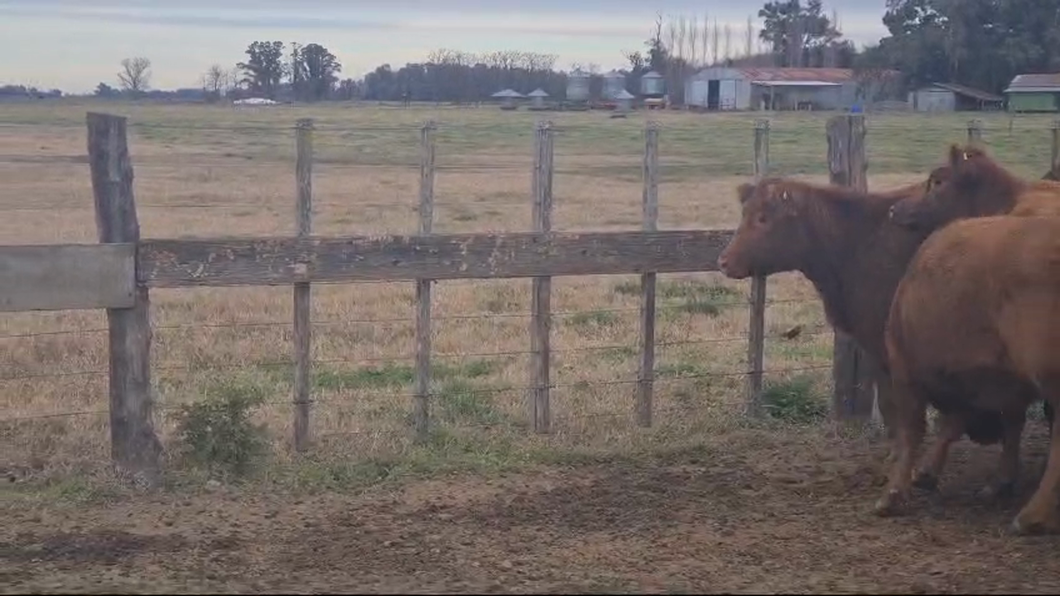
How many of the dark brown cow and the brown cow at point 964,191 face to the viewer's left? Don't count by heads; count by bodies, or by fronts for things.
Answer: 2

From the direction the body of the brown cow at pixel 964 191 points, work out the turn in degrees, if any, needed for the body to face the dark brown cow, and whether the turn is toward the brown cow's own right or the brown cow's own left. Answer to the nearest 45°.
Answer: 0° — it already faces it

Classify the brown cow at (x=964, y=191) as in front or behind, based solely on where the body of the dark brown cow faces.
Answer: behind

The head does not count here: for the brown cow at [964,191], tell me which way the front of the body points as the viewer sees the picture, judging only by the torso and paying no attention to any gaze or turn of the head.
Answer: to the viewer's left

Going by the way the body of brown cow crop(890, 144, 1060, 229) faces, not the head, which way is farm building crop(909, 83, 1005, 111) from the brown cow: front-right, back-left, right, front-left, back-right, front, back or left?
right

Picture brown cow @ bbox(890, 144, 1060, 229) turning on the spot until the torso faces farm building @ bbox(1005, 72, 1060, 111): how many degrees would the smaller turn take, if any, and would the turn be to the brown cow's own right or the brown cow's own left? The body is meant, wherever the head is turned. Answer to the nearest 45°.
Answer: approximately 90° to the brown cow's own right

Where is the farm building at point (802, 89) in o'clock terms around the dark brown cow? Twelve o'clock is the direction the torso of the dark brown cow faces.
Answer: The farm building is roughly at 3 o'clock from the dark brown cow.

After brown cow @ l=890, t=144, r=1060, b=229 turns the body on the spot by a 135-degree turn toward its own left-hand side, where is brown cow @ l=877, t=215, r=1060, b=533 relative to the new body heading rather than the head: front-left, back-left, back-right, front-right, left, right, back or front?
front-right

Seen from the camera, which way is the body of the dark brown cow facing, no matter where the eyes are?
to the viewer's left

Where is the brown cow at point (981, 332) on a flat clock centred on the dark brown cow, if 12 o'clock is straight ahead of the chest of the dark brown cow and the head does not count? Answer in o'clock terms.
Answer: The brown cow is roughly at 8 o'clock from the dark brown cow.

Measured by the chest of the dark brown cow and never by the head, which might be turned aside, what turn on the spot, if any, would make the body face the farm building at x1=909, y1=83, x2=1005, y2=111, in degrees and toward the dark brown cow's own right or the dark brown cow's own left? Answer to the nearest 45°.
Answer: approximately 90° to the dark brown cow's own right

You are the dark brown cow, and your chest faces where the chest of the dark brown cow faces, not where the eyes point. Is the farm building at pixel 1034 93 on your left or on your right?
on your right

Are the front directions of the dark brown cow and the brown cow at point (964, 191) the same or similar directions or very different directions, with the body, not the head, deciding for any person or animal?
same or similar directions
